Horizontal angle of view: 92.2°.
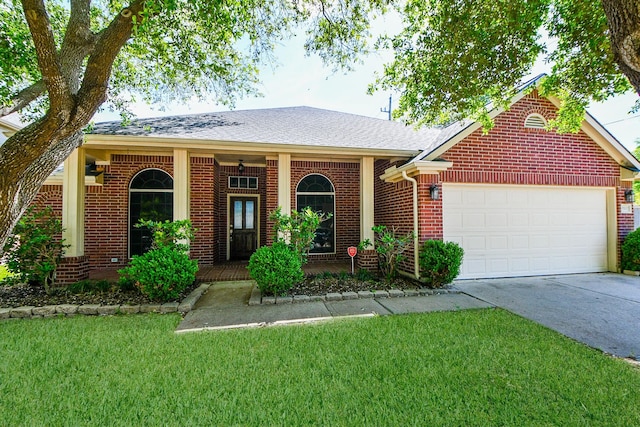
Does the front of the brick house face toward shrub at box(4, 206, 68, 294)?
no

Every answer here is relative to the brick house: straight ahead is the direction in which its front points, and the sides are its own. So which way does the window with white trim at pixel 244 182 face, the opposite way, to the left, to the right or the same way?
the same way

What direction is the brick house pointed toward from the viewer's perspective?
toward the camera

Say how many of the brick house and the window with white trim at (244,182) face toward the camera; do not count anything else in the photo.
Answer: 2

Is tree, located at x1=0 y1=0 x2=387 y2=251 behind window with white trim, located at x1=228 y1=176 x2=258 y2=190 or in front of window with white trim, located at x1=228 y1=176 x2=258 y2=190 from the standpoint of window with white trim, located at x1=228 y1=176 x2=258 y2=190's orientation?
in front

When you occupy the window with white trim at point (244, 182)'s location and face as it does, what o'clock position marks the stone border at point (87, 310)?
The stone border is roughly at 1 o'clock from the window with white trim.

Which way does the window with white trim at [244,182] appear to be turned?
toward the camera

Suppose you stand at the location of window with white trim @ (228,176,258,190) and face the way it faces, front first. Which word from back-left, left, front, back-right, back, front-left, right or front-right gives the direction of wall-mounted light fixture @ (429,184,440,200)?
front-left

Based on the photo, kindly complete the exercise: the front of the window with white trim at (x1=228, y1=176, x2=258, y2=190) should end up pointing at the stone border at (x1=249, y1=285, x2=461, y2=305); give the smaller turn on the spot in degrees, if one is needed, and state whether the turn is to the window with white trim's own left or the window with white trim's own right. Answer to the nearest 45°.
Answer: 0° — it already faces it

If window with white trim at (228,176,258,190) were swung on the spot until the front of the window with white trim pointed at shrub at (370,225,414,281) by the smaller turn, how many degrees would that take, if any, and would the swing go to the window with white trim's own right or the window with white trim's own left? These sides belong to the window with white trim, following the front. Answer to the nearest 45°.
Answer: approximately 45° to the window with white trim's own left

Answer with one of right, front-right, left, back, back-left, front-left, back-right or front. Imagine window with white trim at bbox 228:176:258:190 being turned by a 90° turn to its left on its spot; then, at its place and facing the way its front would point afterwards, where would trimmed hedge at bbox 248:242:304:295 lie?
right

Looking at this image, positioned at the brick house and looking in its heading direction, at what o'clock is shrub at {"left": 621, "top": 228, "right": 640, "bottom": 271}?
The shrub is roughly at 9 o'clock from the brick house.

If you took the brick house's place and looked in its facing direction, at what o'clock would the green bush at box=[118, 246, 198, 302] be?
The green bush is roughly at 2 o'clock from the brick house.
